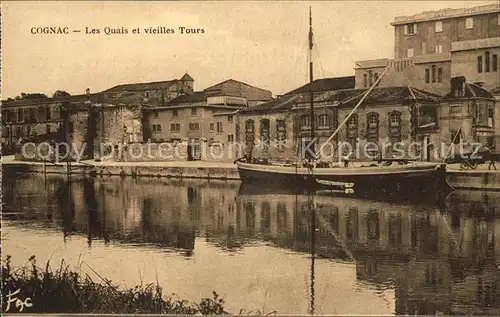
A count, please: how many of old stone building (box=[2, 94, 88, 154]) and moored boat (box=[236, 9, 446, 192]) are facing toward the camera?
1

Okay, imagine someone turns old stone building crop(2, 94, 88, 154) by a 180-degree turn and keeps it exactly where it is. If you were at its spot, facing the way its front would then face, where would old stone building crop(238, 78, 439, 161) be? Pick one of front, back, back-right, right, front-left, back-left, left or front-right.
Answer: right

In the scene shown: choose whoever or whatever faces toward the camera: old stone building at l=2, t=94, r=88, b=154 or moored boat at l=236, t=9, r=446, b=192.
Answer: the old stone building

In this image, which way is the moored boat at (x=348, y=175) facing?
to the viewer's left

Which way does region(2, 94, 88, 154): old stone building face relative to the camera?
toward the camera

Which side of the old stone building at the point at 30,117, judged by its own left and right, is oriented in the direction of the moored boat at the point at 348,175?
left
